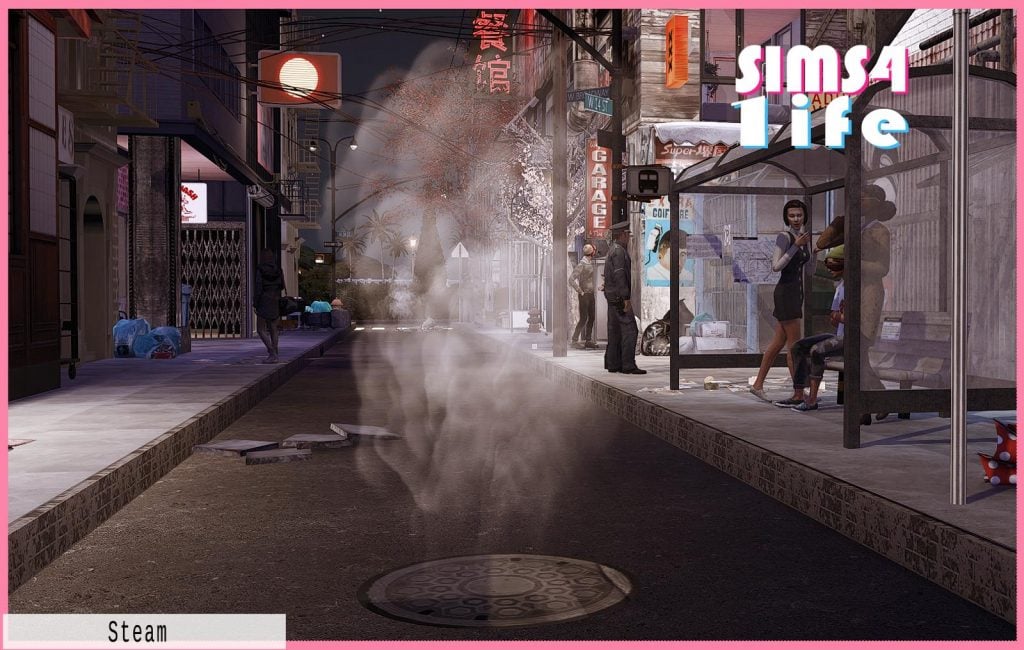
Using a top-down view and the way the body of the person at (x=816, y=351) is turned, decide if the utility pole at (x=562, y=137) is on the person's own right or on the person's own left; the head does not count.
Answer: on the person's own right

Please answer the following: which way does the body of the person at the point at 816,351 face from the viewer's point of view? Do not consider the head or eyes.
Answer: to the viewer's left

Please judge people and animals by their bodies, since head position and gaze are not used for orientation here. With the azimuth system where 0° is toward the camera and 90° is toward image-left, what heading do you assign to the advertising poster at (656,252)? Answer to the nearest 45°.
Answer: approximately 0°
